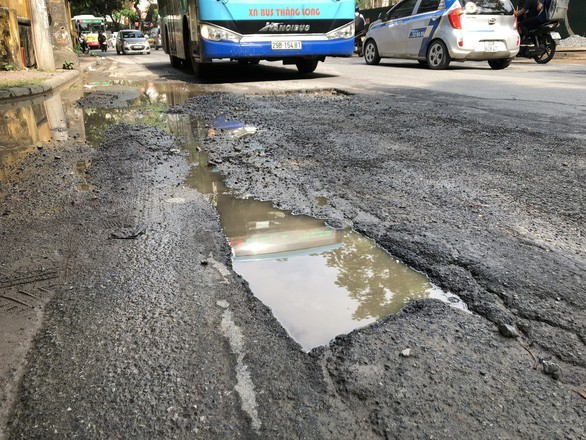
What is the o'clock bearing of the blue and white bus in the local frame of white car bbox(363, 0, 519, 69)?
The blue and white bus is roughly at 9 o'clock from the white car.

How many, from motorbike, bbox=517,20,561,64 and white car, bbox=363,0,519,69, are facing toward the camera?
0

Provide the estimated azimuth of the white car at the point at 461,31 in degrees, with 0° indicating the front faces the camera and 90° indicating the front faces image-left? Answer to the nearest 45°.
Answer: approximately 135°

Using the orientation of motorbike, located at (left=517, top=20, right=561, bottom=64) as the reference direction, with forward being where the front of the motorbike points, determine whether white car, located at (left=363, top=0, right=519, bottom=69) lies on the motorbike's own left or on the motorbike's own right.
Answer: on the motorbike's own left

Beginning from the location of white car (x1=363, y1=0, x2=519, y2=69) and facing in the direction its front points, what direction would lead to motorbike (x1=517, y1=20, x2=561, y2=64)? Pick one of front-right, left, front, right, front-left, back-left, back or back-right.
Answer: right

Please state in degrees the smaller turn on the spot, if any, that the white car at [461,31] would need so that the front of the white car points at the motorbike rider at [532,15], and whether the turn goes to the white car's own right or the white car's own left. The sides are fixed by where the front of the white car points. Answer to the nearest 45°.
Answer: approximately 90° to the white car's own right
